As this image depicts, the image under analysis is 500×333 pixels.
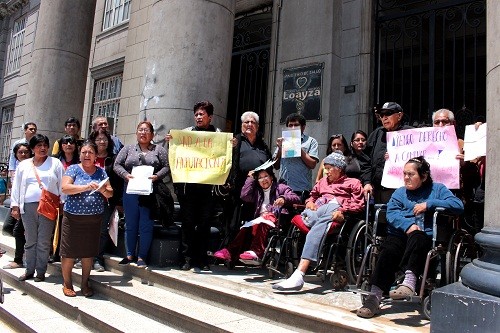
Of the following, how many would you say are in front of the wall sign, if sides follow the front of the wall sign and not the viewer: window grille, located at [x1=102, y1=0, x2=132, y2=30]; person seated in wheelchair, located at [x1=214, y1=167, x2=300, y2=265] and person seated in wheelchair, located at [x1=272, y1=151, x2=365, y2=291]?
2

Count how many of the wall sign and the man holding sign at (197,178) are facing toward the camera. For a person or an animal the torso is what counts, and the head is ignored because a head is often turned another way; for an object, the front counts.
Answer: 2

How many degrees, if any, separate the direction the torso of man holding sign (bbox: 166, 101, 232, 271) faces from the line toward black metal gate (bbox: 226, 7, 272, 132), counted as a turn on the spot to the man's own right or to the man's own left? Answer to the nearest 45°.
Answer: approximately 180°

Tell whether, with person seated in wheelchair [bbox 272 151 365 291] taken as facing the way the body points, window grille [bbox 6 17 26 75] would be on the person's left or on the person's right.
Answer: on the person's right

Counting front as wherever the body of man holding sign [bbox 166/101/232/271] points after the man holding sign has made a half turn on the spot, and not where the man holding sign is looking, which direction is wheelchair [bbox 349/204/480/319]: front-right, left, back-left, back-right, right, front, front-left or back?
back-right

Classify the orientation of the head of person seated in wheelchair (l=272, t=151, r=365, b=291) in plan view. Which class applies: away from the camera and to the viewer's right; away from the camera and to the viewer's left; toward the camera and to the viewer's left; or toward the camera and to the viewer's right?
toward the camera and to the viewer's left

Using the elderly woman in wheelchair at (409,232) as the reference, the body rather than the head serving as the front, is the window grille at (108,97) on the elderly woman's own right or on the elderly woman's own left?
on the elderly woman's own right

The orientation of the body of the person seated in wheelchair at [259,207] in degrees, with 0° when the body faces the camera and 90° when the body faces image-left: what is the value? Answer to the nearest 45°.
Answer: approximately 45°

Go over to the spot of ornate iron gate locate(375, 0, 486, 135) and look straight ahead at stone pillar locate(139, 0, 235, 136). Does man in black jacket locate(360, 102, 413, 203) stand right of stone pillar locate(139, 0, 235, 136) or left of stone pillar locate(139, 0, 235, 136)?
left

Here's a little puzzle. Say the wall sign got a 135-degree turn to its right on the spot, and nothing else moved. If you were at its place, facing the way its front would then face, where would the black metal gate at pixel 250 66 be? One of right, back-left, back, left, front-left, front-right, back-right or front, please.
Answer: front

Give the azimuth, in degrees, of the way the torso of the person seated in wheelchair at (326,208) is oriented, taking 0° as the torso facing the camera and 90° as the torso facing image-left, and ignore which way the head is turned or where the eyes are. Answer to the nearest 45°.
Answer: approximately 45°
